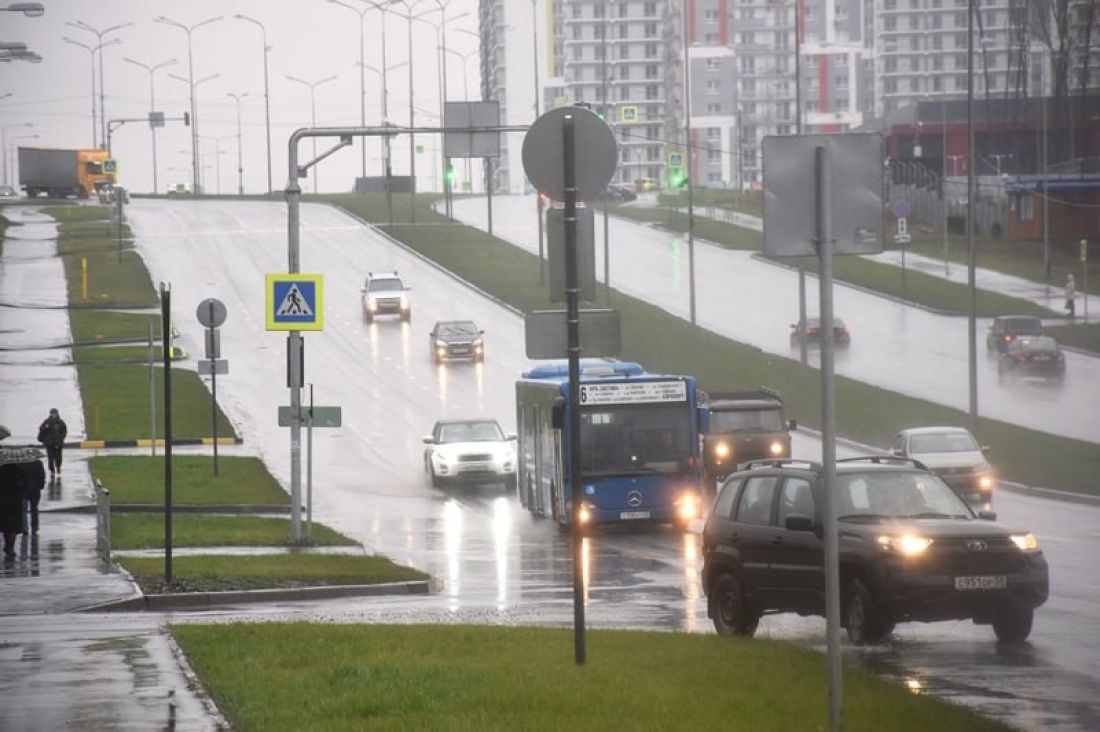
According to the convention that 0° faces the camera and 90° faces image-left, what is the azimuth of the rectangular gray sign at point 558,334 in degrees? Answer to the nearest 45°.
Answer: approximately 180°

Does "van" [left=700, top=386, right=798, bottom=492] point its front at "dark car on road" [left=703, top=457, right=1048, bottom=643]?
yes

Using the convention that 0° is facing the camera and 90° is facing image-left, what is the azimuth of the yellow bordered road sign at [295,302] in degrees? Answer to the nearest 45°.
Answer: approximately 0°

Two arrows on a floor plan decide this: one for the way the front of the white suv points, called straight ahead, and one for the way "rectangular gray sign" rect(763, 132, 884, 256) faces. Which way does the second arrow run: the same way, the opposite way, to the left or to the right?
the opposite way

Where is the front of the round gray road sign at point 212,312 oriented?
away from the camera

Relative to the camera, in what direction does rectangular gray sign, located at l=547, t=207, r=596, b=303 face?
facing away from the viewer

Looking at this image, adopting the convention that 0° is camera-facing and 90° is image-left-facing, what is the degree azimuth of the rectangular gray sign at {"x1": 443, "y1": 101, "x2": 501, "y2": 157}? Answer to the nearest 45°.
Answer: approximately 180°

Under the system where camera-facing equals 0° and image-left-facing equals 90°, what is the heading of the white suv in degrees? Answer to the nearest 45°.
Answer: approximately 0°
